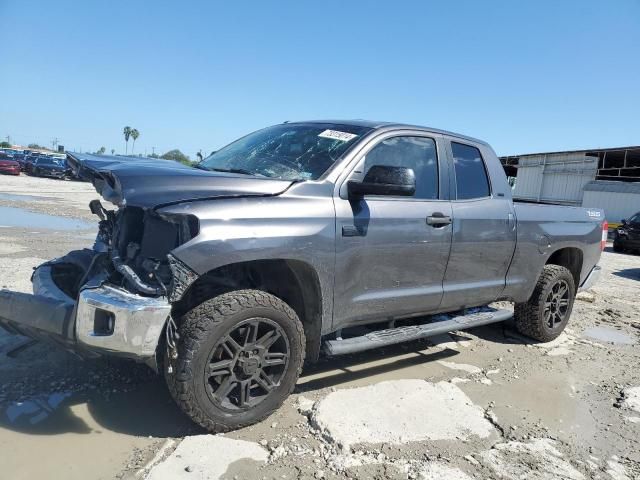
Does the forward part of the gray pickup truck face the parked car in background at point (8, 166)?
no

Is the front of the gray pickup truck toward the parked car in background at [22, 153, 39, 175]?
no

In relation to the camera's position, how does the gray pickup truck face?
facing the viewer and to the left of the viewer

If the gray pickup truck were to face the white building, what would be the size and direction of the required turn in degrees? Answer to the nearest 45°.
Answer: approximately 180°

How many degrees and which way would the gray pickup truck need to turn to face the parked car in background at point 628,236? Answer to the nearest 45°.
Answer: approximately 180°

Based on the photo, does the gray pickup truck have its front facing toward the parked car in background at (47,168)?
no
